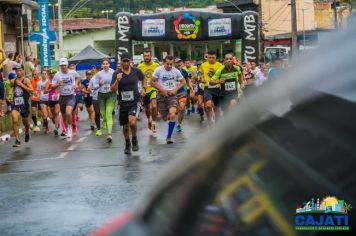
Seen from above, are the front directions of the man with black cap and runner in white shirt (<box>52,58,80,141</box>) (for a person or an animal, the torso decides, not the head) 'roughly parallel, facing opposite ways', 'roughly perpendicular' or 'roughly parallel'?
roughly parallel

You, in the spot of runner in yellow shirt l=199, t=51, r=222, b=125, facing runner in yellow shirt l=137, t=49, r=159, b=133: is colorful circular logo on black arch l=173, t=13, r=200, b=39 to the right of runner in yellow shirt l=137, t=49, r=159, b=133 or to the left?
right

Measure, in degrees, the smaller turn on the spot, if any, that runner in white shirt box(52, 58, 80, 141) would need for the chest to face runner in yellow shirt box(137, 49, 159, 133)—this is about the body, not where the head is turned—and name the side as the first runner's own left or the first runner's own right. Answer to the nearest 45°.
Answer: approximately 90° to the first runner's own left

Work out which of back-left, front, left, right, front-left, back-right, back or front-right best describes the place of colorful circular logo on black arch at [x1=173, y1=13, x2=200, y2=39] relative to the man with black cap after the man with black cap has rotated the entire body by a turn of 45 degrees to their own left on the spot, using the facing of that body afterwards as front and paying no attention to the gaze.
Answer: back-left

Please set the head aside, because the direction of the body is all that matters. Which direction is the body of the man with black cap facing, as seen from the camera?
toward the camera

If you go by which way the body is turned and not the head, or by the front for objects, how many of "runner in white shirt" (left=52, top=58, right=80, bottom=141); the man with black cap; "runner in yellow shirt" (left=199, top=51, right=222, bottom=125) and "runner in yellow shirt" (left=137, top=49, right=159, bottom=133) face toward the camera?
4

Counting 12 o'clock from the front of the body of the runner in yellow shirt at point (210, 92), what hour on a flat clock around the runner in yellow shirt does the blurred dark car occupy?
The blurred dark car is roughly at 12 o'clock from the runner in yellow shirt.

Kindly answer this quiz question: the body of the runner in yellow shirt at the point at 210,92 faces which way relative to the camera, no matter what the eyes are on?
toward the camera

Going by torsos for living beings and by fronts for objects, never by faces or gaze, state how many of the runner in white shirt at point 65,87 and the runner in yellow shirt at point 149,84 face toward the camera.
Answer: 2

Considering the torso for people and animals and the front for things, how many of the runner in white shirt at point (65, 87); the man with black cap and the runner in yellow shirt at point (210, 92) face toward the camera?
3

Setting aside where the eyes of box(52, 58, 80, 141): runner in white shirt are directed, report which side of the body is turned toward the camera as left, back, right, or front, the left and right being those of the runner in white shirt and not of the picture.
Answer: front

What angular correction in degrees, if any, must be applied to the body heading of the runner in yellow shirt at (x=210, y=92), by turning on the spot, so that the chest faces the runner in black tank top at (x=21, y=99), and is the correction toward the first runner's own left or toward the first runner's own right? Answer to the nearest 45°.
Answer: approximately 90° to the first runner's own right
